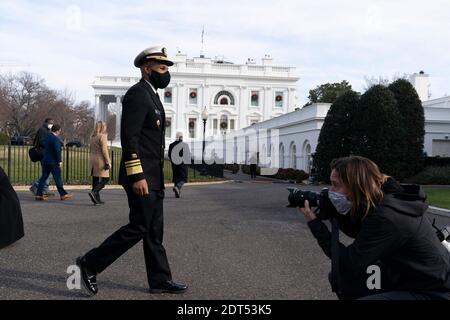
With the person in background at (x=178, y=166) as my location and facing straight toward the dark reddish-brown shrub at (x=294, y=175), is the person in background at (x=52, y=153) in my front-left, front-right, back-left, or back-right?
back-left

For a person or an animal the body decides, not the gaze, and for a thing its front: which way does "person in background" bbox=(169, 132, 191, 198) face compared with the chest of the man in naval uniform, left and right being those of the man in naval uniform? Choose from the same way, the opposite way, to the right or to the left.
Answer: to the right

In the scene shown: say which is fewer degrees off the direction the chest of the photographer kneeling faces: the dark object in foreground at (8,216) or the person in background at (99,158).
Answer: the dark object in foreground

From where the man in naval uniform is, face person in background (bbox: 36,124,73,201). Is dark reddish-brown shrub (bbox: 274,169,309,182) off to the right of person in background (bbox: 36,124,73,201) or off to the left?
right

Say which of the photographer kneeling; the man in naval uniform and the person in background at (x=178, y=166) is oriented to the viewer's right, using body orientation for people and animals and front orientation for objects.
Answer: the man in naval uniform

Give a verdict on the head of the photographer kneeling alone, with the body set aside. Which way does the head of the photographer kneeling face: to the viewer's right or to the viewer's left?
to the viewer's left

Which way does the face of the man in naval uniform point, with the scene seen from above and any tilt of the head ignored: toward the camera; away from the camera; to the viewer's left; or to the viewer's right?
to the viewer's right

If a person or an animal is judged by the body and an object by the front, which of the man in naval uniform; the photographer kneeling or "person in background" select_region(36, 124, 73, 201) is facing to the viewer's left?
the photographer kneeling

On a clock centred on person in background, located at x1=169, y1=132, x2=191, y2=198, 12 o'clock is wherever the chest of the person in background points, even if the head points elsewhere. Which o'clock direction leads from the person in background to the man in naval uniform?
The man in naval uniform is roughly at 6 o'clock from the person in background.

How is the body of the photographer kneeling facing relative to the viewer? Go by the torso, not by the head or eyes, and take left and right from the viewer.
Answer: facing to the left of the viewer

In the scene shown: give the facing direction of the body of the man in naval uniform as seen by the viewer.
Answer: to the viewer's right
